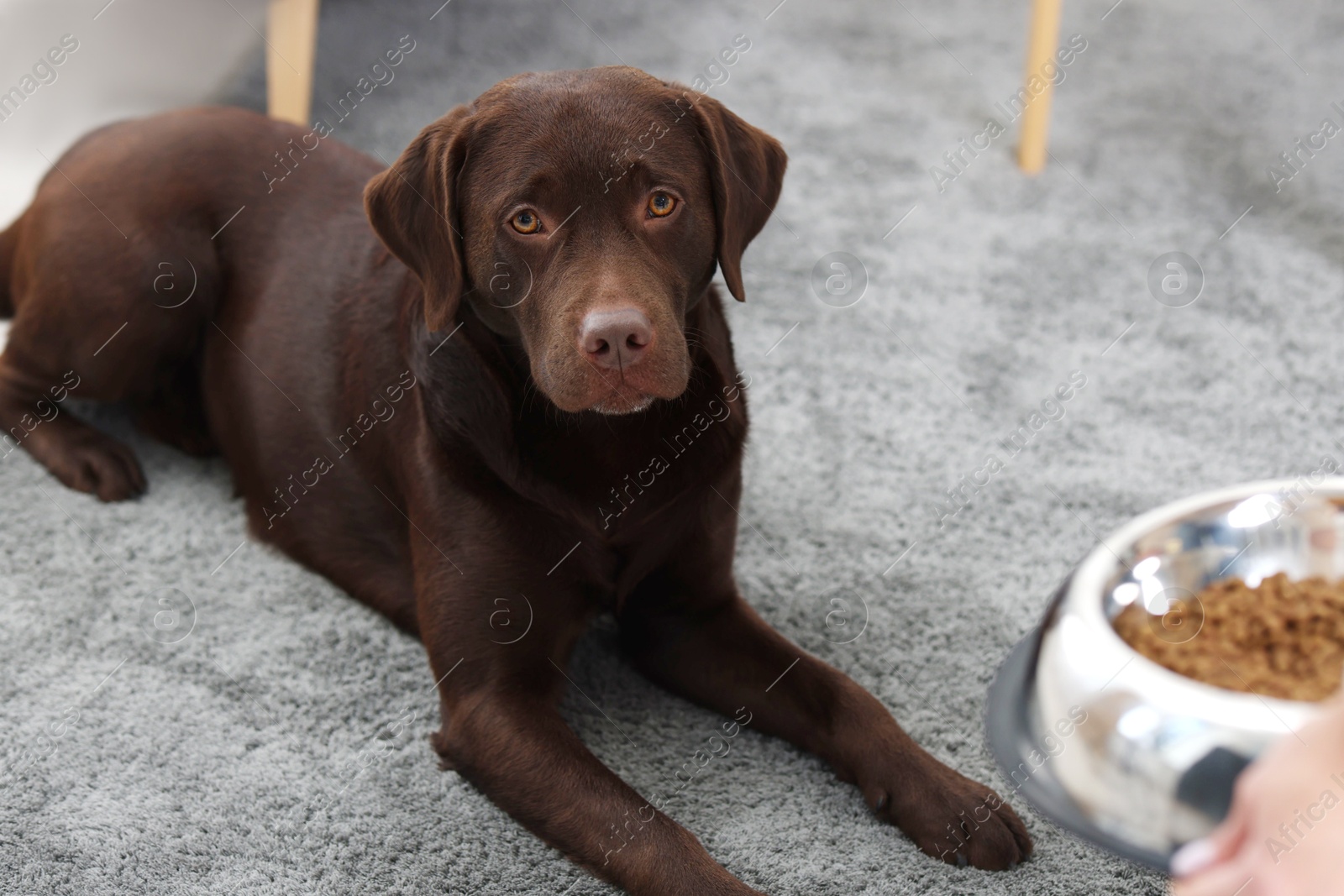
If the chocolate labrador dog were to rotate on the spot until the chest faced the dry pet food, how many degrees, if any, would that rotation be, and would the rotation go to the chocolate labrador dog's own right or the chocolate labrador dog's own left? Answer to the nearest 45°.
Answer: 0° — it already faces it

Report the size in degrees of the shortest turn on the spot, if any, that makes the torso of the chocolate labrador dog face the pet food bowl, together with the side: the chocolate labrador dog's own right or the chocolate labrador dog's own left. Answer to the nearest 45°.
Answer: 0° — it already faces it

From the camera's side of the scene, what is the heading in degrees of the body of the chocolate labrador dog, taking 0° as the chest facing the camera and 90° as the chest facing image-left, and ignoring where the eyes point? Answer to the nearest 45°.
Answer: approximately 315°
